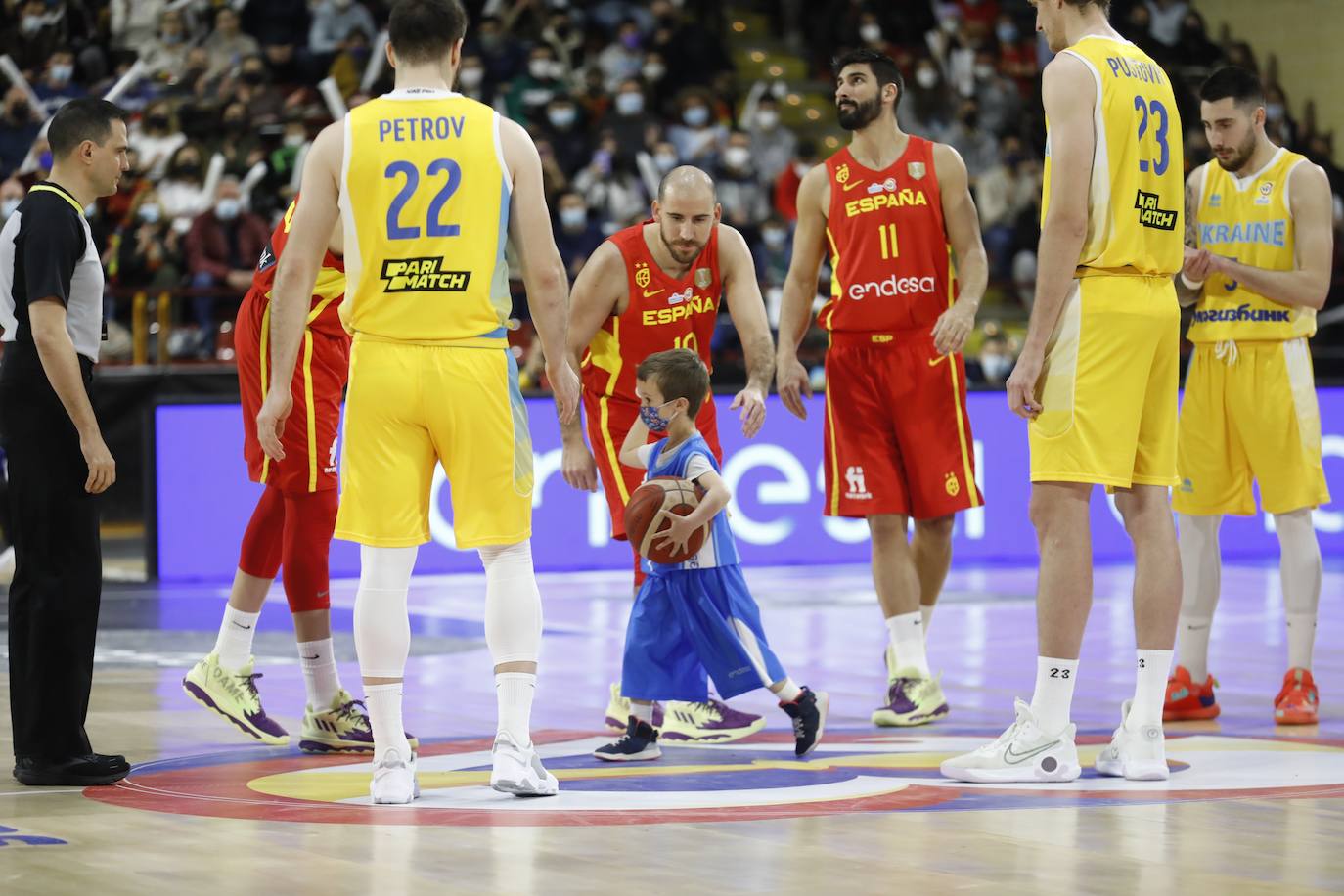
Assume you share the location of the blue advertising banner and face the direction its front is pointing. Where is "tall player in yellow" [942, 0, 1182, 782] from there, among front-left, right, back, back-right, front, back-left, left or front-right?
front

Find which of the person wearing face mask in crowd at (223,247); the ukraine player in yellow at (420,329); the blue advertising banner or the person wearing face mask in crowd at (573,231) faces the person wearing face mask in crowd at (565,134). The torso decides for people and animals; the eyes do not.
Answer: the ukraine player in yellow

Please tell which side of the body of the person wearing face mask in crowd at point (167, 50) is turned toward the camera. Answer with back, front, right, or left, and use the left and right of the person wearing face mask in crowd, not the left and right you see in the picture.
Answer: front

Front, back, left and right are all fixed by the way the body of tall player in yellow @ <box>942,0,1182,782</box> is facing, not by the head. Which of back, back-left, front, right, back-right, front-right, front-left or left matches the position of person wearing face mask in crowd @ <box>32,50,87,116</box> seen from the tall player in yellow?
front

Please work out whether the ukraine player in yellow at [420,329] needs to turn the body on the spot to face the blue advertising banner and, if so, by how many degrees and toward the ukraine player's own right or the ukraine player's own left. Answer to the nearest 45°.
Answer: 0° — they already face it

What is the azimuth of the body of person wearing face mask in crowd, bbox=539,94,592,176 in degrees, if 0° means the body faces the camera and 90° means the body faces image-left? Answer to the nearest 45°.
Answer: approximately 0°

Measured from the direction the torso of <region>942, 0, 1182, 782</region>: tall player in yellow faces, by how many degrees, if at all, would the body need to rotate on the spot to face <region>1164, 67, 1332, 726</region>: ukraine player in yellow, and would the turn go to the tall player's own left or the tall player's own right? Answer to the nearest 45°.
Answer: approximately 45° to the tall player's own right

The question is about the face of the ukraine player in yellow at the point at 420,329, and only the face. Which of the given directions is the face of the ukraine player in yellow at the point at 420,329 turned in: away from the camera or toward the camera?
away from the camera

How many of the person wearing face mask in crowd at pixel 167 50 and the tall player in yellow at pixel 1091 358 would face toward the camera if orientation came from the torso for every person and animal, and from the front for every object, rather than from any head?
1

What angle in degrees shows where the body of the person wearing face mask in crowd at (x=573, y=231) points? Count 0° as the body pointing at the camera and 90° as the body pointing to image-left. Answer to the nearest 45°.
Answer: approximately 0°

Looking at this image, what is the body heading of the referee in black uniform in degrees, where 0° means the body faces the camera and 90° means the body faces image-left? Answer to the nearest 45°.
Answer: approximately 270°

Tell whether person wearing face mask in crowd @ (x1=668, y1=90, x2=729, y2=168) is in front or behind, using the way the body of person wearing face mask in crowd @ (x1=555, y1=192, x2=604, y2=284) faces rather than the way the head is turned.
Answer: behind

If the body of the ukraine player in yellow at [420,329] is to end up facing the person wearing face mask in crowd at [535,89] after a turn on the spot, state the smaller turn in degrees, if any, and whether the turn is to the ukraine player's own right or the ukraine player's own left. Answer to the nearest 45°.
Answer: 0° — they already face them

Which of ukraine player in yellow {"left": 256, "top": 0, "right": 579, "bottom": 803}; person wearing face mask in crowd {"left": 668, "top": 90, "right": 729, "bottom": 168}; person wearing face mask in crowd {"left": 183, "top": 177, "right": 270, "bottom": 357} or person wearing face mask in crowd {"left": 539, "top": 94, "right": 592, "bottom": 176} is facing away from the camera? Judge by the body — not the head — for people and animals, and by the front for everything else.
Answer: the ukraine player in yellow

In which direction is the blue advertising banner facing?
toward the camera

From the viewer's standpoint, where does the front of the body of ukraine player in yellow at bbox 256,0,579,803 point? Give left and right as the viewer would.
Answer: facing away from the viewer
